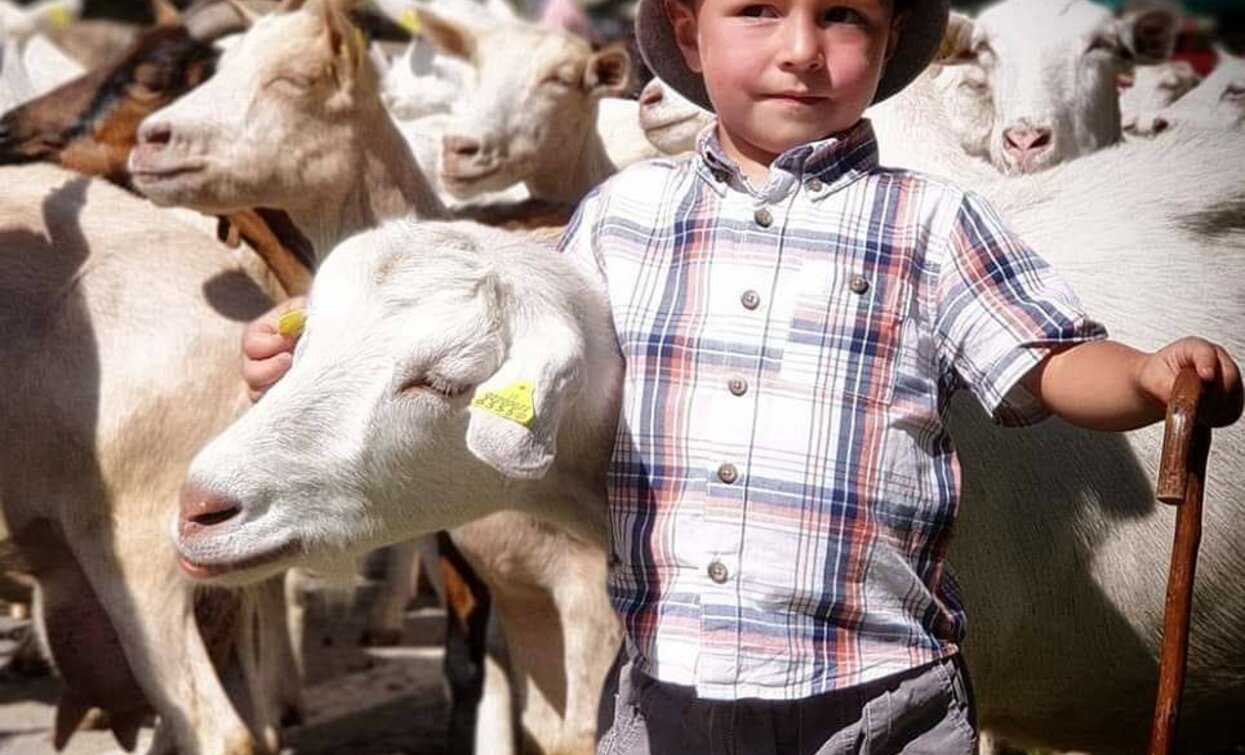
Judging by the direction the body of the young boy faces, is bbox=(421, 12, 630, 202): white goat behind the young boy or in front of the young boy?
behind

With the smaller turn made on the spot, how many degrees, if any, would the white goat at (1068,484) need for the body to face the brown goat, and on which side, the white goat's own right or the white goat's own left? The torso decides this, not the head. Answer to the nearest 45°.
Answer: approximately 45° to the white goat's own right

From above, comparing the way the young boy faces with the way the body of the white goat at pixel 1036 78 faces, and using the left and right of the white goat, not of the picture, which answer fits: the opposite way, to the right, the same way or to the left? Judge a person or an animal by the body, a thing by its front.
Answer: the same way

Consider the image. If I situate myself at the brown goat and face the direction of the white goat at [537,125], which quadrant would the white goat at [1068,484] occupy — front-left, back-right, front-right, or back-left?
front-right

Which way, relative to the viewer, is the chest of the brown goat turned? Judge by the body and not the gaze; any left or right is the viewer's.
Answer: facing to the left of the viewer

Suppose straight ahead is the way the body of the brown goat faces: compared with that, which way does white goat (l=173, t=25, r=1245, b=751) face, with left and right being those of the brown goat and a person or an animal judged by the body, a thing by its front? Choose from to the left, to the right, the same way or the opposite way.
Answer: the same way

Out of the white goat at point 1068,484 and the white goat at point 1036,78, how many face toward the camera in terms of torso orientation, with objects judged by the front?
1

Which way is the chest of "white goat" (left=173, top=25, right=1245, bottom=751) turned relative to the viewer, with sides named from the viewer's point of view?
facing to the left of the viewer

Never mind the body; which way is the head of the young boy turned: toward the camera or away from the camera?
toward the camera

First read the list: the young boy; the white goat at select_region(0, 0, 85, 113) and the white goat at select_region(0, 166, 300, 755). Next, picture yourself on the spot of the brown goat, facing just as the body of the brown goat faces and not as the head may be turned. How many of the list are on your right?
1

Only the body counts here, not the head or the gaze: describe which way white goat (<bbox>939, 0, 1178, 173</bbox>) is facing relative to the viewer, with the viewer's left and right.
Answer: facing the viewer

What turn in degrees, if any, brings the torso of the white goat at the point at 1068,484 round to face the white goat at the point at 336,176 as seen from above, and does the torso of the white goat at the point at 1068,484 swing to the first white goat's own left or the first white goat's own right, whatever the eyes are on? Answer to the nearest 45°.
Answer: approximately 45° to the first white goat's own right

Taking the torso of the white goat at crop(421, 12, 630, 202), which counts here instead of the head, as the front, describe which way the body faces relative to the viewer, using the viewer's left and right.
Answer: facing the viewer and to the left of the viewer

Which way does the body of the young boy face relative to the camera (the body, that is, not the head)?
toward the camera

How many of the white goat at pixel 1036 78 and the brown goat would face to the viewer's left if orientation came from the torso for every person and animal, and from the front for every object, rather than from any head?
1

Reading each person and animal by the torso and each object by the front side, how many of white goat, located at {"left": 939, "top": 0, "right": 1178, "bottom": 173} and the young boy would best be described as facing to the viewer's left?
0

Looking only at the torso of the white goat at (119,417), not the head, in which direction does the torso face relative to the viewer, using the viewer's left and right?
facing to the left of the viewer
